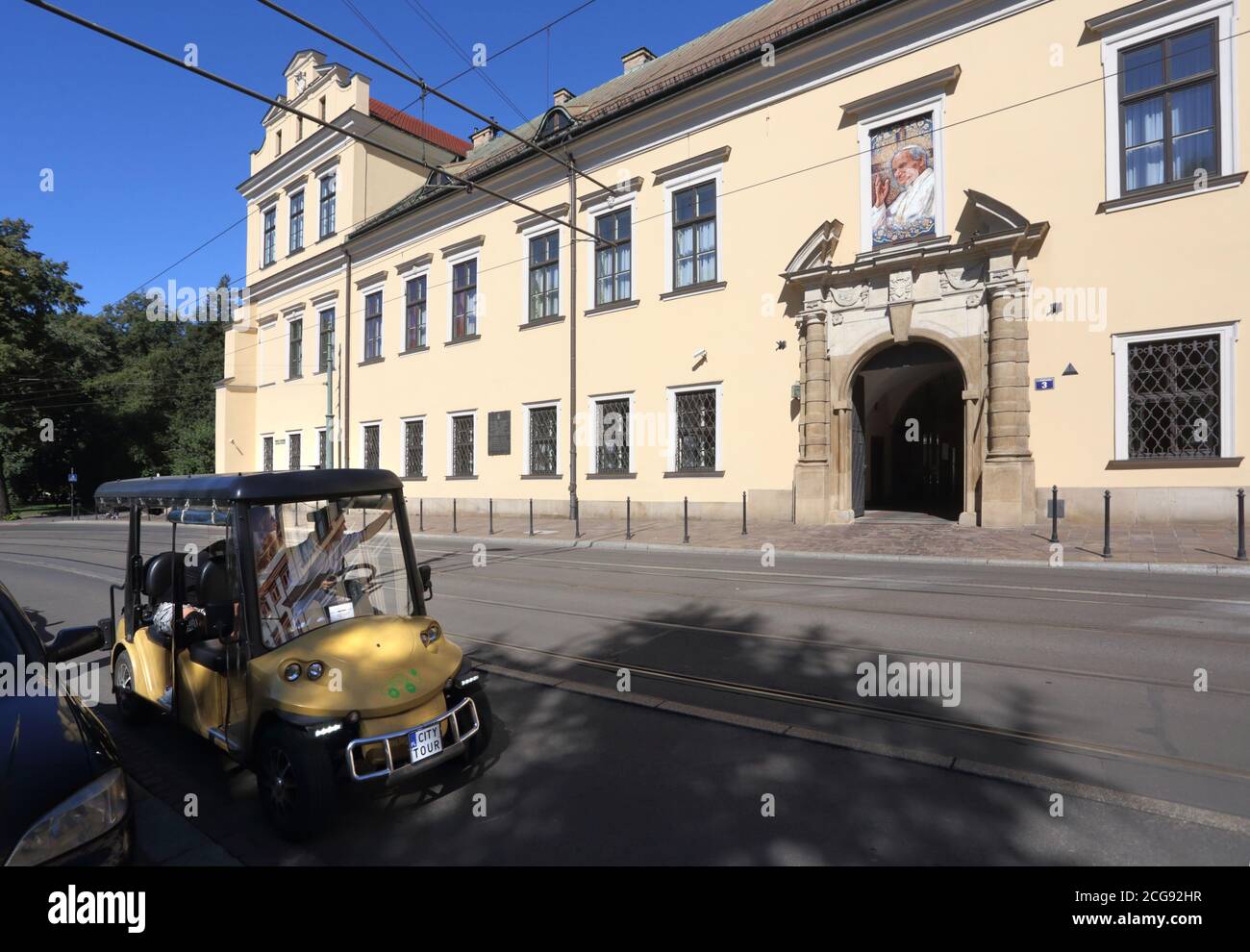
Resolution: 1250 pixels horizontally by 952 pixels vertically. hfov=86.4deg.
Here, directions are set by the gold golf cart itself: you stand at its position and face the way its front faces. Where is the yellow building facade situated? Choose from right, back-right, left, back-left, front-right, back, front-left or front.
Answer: left

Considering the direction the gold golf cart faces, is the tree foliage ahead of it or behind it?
behind

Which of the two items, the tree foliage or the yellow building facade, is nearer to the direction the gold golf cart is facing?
the yellow building facade

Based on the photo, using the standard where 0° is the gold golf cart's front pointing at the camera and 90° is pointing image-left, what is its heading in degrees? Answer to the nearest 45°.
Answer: approximately 315°
